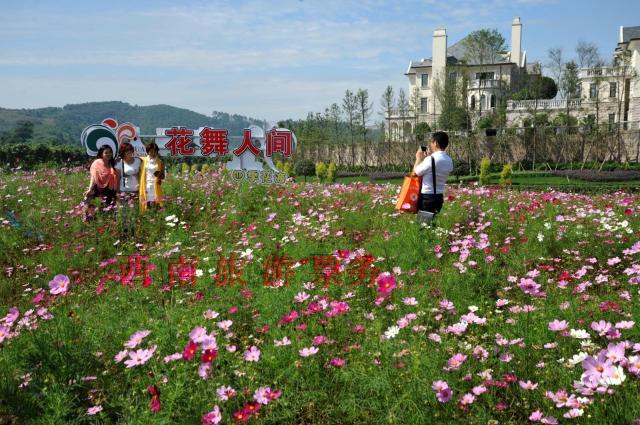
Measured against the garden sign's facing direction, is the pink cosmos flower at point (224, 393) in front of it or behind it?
in front

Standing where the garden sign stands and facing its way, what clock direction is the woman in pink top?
The woman in pink top is roughly at 1 o'clock from the garden sign.

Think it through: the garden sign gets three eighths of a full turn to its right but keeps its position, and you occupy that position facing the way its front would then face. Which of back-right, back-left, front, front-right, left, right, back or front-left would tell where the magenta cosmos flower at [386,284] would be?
back-left

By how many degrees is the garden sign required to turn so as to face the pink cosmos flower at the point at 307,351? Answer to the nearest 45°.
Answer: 0° — it already faces it

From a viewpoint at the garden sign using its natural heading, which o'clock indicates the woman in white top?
The woman in white top is roughly at 1 o'clock from the garden sign.

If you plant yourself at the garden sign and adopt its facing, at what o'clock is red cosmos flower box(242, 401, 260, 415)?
The red cosmos flower is roughly at 12 o'clock from the garden sign.

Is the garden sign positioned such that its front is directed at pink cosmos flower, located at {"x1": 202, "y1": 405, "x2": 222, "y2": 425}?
yes

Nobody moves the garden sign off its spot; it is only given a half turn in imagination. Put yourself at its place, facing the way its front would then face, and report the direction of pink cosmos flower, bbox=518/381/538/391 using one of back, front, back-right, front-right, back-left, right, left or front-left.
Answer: back

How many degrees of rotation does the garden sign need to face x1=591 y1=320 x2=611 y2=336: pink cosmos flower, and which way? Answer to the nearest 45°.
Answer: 0° — it already faces it

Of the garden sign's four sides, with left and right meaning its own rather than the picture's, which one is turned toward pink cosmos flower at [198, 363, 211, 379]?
front

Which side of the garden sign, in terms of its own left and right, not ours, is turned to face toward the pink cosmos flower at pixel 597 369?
front

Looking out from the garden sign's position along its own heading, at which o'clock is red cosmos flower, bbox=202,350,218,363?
The red cosmos flower is roughly at 12 o'clock from the garden sign.

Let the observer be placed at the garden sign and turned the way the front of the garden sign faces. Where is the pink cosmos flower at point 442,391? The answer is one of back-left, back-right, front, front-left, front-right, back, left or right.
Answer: front

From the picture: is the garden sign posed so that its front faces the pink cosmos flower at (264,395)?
yes

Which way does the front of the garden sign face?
toward the camera

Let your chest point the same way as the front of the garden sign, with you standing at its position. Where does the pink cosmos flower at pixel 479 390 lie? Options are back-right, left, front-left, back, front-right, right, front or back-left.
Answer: front

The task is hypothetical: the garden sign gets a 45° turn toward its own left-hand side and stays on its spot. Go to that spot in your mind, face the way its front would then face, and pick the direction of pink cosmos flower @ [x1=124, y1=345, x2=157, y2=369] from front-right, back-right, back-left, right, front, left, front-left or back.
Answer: front-right

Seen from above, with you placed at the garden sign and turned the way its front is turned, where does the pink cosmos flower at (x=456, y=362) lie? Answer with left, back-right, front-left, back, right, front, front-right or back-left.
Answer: front
